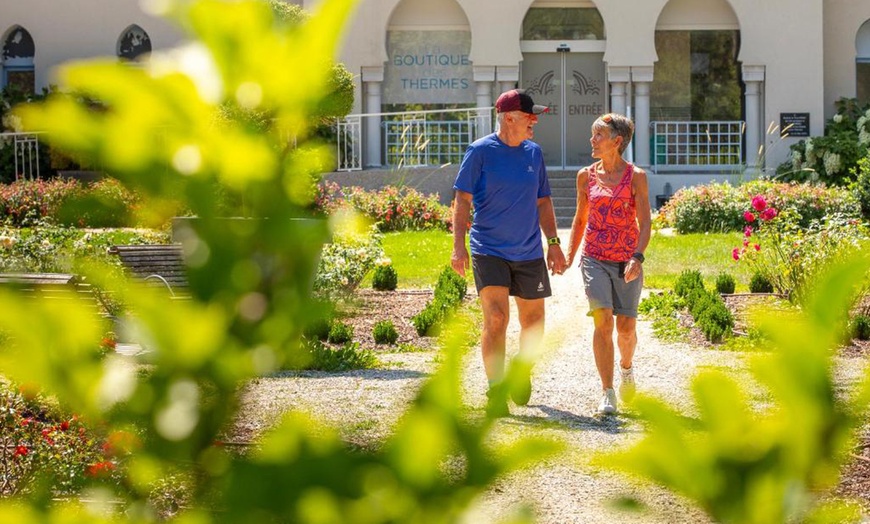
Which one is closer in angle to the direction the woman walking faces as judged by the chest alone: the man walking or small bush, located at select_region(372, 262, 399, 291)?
the man walking

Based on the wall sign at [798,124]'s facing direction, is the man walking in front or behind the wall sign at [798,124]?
in front

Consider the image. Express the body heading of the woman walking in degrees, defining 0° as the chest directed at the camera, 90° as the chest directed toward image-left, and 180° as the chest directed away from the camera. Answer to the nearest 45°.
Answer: approximately 0°

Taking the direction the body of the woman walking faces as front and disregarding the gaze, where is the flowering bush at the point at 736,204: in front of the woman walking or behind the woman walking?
behind

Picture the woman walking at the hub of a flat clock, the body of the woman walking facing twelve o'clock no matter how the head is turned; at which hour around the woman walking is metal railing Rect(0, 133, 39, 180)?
The metal railing is roughly at 5 o'clock from the woman walking.

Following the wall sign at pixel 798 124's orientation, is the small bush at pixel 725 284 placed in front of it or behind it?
in front

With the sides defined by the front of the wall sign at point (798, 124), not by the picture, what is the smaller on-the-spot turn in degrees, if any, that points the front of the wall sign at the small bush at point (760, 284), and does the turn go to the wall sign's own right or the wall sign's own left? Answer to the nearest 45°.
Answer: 0° — it already faces it

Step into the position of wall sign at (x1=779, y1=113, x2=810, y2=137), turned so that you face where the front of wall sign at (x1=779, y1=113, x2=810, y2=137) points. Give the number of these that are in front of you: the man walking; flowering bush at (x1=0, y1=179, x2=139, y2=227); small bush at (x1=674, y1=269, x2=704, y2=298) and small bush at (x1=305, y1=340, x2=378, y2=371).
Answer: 4

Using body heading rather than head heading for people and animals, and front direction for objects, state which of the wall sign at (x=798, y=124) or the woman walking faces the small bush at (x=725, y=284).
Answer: the wall sign

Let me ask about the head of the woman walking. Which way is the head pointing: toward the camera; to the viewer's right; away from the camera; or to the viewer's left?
to the viewer's left

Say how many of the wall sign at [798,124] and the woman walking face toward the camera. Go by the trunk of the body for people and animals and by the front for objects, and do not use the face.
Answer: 2

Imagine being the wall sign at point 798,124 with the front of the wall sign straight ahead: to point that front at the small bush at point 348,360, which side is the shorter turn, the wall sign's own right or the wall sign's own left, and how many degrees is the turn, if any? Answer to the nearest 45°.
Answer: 0° — it already faces it

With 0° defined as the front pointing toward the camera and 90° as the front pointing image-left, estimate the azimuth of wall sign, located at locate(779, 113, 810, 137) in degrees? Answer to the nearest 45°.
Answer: approximately 0°
